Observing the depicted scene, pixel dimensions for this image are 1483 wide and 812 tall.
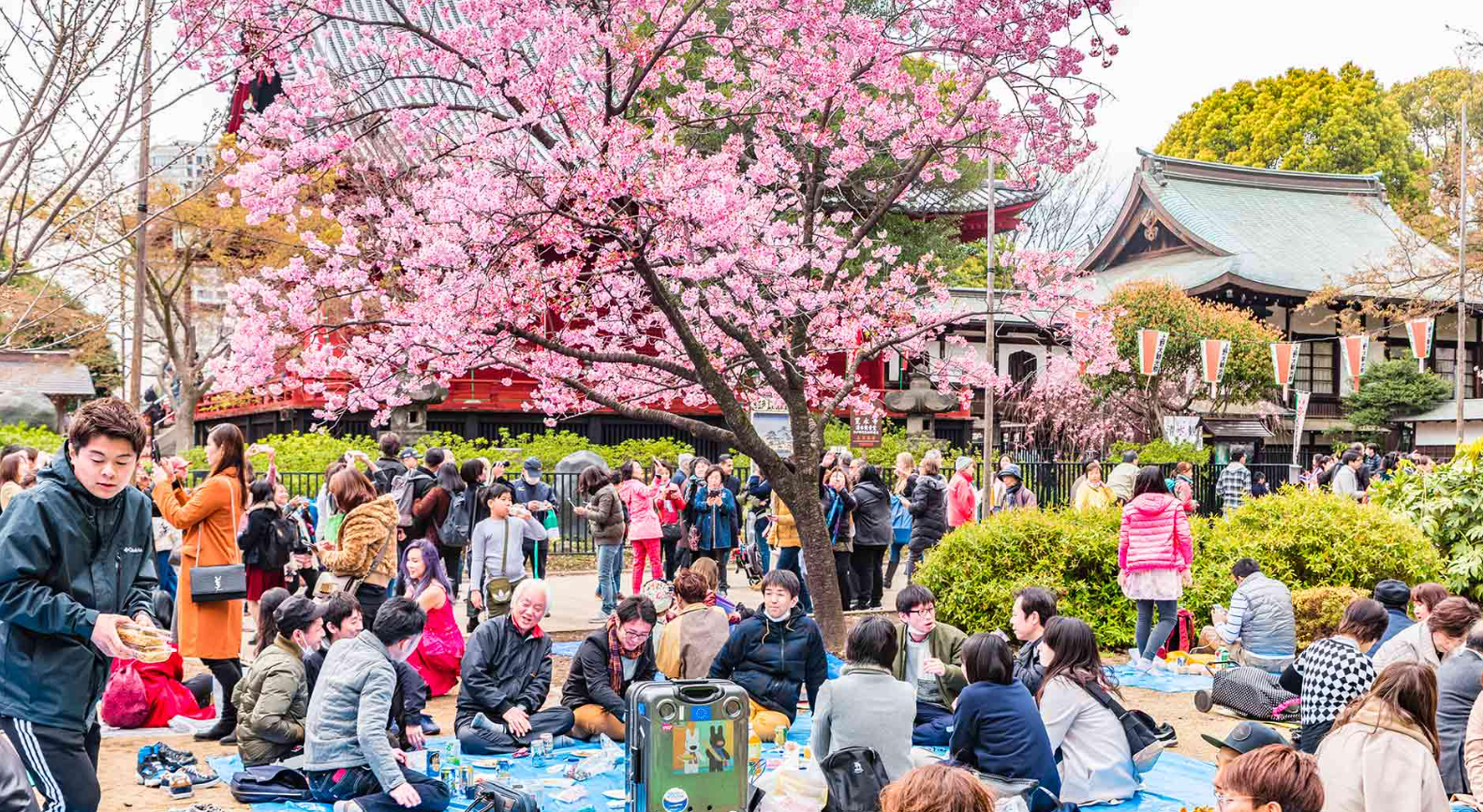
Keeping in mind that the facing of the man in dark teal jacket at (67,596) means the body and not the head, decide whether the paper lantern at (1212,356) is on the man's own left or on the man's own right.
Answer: on the man's own left

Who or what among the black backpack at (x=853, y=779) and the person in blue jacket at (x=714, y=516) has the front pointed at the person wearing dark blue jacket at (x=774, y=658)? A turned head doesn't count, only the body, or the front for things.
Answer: the person in blue jacket

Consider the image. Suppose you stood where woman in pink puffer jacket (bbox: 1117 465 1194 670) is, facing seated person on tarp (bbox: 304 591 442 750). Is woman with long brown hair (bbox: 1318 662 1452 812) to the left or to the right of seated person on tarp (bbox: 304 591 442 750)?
left

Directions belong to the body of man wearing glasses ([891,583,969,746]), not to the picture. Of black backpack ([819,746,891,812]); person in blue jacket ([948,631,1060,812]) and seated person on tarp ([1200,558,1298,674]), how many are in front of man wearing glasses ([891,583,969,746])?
2

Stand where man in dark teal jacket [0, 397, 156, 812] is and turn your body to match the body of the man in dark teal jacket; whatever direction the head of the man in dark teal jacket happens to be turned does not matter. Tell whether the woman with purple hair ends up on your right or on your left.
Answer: on your left

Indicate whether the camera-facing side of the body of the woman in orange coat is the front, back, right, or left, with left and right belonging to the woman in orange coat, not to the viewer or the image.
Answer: left

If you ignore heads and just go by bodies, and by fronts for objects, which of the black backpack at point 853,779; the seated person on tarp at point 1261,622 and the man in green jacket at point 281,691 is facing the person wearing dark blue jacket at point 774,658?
the man in green jacket

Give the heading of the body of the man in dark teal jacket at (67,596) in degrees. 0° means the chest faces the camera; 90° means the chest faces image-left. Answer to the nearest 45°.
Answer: approximately 315°

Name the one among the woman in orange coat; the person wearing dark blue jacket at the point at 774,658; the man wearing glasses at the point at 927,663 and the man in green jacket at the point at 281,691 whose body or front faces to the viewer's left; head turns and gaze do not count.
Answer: the woman in orange coat

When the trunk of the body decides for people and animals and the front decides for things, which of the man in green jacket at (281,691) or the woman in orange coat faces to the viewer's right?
the man in green jacket

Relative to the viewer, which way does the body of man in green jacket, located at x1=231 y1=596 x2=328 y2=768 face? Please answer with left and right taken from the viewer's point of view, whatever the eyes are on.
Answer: facing to the right of the viewer

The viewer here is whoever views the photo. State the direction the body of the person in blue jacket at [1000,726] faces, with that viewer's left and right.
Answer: facing away from the viewer and to the left of the viewer
